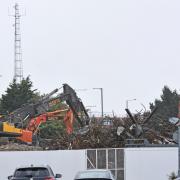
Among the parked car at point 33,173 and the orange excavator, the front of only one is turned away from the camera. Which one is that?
the parked car

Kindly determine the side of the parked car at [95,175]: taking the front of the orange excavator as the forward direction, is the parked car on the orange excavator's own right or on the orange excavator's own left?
on the orange excavator's own right

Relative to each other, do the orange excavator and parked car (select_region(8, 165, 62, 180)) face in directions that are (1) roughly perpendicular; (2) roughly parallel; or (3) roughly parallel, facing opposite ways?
roughly perpendicular

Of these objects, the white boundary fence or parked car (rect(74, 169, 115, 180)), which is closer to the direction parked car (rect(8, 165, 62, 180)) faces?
the white boundary fence

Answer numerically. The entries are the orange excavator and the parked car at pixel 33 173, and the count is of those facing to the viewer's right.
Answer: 1

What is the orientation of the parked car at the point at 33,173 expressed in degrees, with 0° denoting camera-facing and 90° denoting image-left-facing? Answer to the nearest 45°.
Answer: approximately 180°

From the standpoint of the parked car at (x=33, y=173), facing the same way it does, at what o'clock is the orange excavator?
The orange excavator is roughly at 12 o'clock from the parked car.

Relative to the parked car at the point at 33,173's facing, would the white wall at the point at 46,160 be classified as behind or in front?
in front

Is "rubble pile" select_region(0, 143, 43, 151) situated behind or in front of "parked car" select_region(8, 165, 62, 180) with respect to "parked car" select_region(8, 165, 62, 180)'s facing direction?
in front

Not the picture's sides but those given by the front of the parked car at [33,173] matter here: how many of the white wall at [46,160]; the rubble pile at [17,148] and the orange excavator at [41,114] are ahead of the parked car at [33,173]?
3

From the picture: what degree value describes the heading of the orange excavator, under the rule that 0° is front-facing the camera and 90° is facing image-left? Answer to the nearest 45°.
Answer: approximately 270°

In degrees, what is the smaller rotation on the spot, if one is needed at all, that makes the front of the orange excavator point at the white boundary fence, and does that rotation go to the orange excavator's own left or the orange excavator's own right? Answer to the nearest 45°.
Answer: approximately 45° to the orange excavator's own right

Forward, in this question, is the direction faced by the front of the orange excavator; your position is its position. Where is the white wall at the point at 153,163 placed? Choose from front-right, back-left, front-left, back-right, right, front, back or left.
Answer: front-right
